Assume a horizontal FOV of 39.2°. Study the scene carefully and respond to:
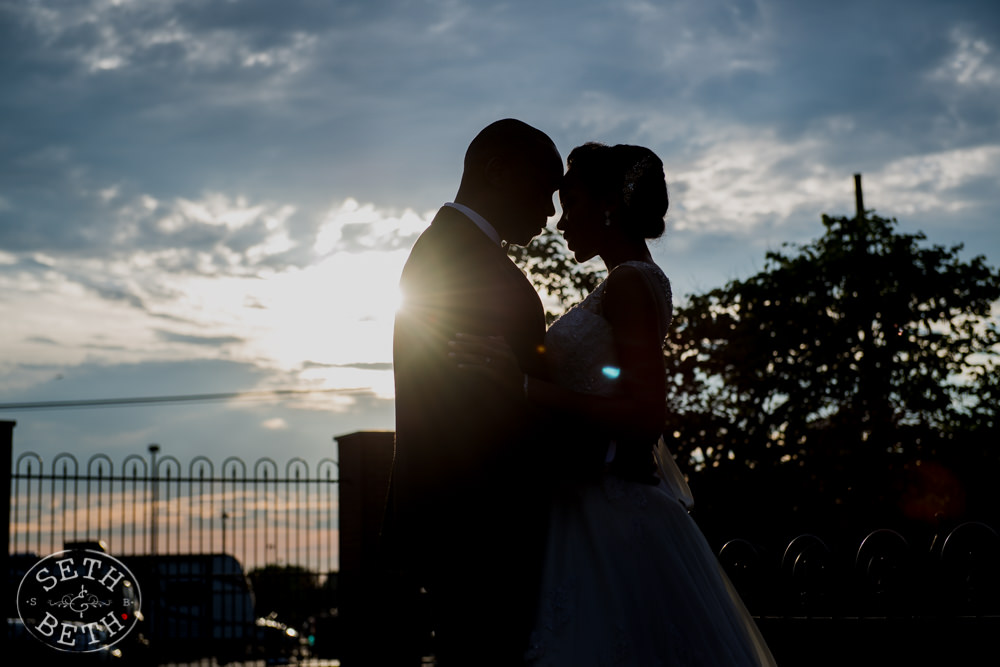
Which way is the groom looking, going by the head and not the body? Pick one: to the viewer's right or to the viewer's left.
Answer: to the viewer's right

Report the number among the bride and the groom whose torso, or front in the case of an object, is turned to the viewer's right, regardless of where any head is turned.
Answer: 1

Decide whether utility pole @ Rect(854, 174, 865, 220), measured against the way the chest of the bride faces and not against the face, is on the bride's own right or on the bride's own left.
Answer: on the bride's own right

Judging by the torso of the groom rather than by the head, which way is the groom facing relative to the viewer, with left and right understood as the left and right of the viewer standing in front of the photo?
facing to the right of the viewer

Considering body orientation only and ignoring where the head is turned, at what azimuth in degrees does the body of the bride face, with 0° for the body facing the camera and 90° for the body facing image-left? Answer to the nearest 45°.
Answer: approximately 90°

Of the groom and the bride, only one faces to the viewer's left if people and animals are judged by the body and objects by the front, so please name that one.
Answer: the bride

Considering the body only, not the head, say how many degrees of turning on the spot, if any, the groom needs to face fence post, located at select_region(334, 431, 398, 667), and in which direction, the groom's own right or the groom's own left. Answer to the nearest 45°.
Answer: approximately 90° to the groom's own left

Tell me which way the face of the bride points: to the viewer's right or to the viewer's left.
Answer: to the viewer's left

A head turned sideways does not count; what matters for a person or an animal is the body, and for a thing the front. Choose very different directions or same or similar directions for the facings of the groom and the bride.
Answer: very different directions
